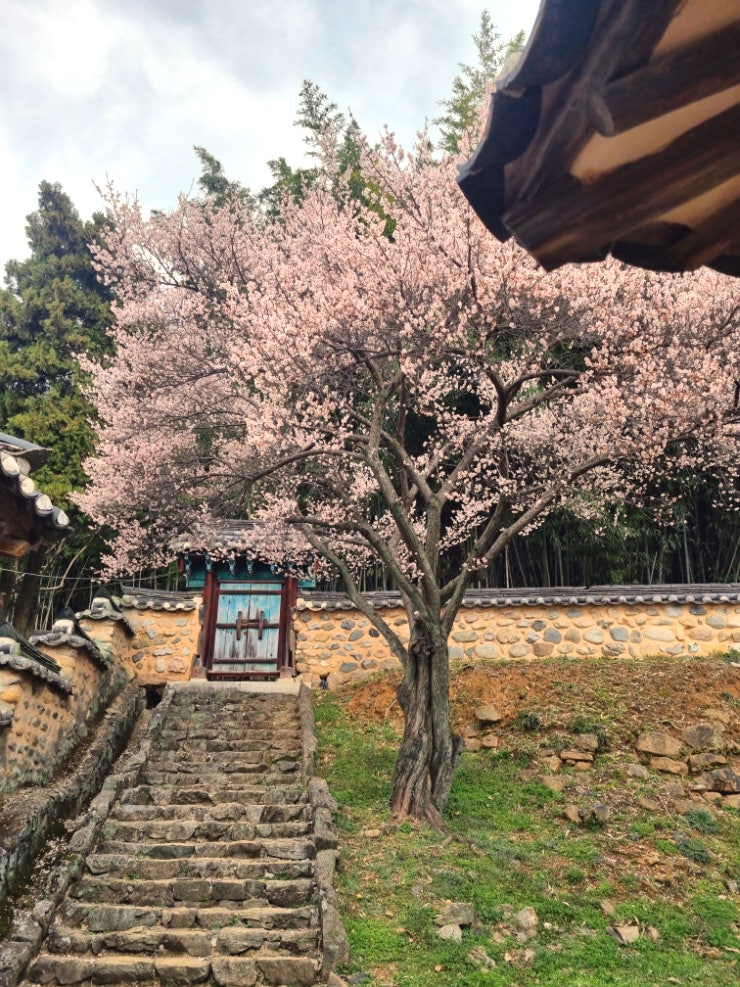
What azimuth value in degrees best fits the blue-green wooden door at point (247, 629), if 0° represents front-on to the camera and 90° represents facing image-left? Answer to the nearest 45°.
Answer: approximately 0°

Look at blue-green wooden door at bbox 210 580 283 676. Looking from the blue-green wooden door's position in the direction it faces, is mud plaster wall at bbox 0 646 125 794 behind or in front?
in front

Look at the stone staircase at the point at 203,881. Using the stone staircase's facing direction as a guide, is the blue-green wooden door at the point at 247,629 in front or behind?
behind

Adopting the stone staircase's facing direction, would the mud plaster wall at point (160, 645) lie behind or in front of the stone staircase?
behind

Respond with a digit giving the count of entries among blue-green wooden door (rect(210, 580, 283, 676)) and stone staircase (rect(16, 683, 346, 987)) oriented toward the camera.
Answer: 2

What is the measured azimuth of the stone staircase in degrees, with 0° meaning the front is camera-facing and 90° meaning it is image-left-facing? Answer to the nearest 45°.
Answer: approximately 0°

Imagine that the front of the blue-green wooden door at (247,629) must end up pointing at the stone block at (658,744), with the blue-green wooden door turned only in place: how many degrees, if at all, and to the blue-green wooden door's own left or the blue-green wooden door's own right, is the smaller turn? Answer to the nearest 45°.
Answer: approximately 45° to the blue-green wooden door's own left

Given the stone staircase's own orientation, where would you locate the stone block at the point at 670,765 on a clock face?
The stone block is roughly at 9 o'clock from the stone staircase.

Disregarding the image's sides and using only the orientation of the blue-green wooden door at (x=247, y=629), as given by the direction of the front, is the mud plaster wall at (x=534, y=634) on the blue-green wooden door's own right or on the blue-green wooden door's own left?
on the blue-green wooden door's own left
